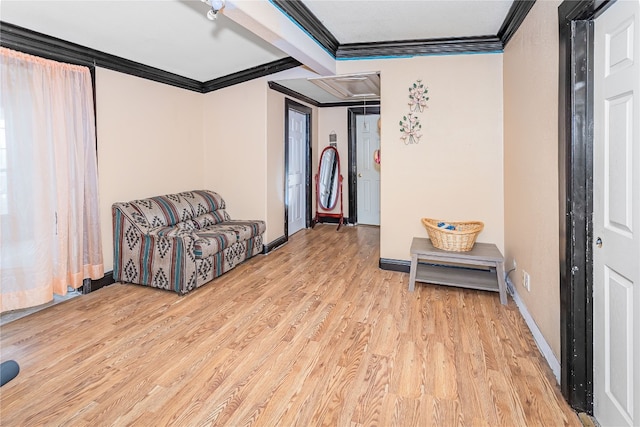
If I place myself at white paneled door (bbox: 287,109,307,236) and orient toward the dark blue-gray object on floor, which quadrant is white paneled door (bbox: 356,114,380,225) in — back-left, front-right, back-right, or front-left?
back-left

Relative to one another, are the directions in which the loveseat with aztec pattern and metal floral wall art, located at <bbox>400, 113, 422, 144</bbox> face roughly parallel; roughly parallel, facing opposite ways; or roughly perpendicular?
roughly perpendicular

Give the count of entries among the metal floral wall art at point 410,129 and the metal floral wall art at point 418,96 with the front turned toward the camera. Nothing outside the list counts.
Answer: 2

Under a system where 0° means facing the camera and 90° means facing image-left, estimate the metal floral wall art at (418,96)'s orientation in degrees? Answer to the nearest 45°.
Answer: approximately 0°

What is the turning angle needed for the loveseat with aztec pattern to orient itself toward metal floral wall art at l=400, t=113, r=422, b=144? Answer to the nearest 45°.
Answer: approximately 45° to its left

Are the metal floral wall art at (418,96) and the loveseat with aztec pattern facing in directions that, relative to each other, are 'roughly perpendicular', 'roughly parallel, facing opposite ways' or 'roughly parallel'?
roughly perpendicular

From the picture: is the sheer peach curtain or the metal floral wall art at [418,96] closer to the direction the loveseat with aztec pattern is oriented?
the metal floral wall art

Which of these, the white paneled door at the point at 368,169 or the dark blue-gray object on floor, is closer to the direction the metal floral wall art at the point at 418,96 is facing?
the dark blue-gray object on floor
